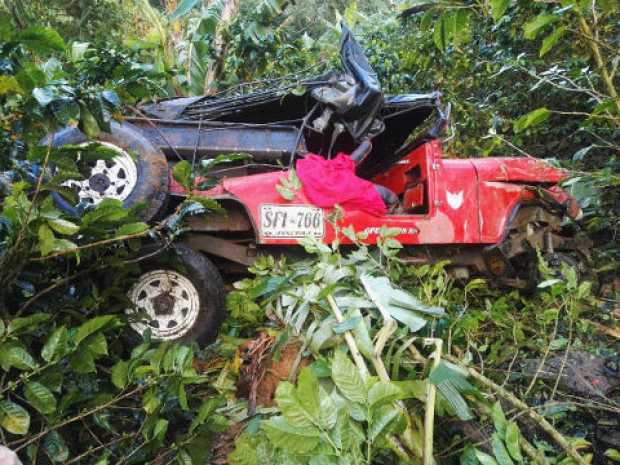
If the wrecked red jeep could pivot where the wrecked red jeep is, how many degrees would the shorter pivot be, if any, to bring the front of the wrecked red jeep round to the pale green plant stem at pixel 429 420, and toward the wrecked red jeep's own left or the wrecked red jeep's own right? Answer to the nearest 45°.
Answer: approximately 90° to the wrecked red jeep's own right

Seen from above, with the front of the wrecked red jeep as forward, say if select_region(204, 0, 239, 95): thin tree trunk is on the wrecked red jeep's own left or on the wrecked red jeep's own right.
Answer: on the wrecked red jeep's own left

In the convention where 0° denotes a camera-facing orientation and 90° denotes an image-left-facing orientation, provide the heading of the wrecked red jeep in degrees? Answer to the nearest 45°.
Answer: approximately 270°

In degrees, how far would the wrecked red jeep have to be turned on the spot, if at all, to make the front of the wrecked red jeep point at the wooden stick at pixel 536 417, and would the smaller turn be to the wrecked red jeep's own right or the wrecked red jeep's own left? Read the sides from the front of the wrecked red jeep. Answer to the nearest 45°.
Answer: approximately 90° to the wrecked red jeep's own right

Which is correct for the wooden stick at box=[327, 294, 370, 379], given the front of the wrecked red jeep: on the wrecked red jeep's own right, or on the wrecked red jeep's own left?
on the wrecked red jeep's own right
